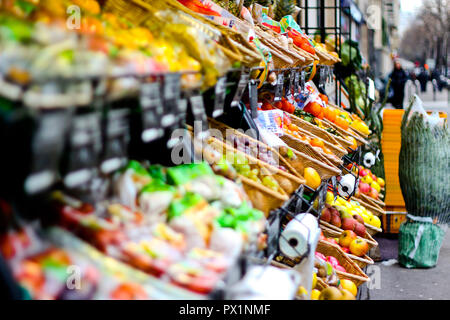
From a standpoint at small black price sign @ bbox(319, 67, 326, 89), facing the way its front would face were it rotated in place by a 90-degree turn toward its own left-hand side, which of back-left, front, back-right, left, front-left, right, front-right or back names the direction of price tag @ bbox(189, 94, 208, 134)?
back-right

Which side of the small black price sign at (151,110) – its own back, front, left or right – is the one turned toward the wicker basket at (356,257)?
left

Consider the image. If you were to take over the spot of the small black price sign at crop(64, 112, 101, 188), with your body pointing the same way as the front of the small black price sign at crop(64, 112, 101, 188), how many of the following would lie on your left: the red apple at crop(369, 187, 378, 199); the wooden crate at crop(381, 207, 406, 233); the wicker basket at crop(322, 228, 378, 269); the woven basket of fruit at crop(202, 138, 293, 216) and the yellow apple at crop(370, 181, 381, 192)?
5

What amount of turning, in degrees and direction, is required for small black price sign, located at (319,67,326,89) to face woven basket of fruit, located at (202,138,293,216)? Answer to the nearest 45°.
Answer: approximately 45° to its right

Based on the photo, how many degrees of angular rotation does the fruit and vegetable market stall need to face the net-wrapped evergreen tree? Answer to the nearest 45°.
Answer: approximately 90° to its left

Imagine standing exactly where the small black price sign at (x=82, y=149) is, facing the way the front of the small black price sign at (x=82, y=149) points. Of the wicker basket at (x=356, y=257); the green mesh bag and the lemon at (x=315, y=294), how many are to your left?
3

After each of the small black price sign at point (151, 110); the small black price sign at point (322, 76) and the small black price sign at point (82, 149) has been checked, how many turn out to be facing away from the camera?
0

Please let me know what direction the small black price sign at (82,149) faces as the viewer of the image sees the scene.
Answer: facing the viewer and to the right of the viewer

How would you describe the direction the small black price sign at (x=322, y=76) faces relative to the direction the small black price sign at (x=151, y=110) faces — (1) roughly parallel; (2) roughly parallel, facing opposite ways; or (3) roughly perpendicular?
roughly parallel

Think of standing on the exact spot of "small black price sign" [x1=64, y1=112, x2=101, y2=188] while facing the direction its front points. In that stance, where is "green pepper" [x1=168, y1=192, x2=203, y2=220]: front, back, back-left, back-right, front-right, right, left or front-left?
left
